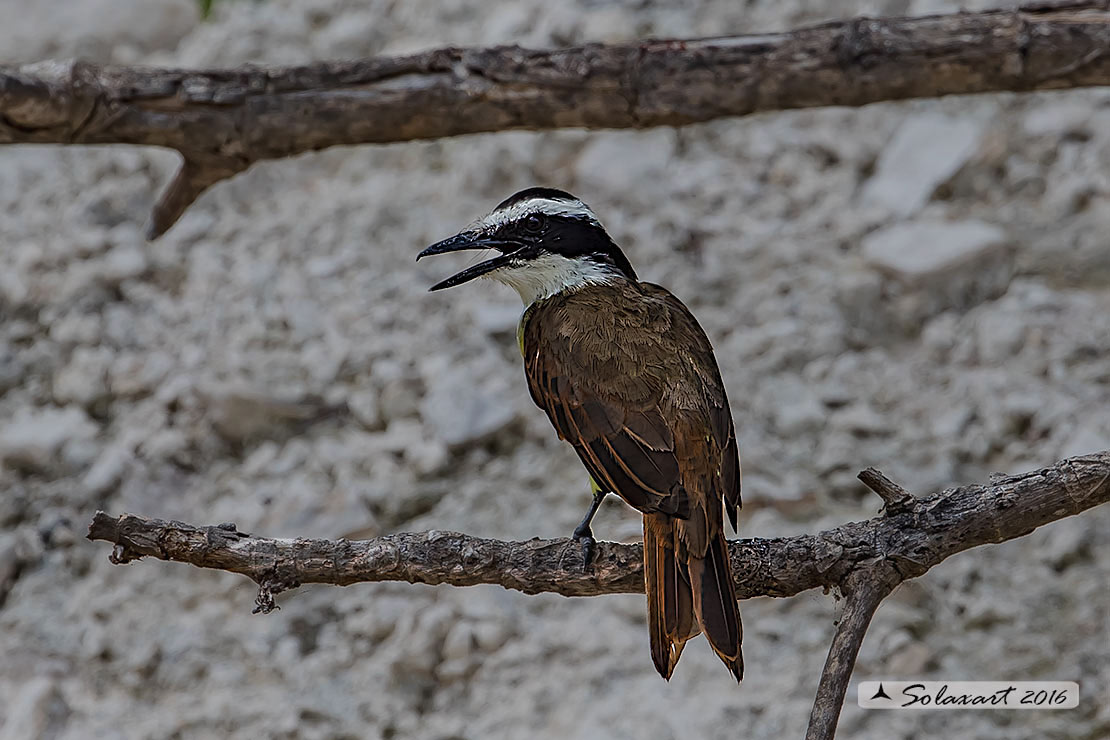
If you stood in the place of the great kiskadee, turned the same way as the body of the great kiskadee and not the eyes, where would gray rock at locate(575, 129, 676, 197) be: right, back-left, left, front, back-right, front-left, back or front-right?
front-right

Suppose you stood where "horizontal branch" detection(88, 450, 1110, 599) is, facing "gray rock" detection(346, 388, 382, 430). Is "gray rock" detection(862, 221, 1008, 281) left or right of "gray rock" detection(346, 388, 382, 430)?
right

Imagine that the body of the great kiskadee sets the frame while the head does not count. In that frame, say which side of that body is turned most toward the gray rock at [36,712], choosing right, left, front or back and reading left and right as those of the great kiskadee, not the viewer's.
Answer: front

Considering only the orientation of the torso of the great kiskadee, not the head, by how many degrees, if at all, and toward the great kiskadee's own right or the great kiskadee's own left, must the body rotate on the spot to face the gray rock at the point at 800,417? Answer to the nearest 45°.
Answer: approximately 45° to the great kiskadee's own right

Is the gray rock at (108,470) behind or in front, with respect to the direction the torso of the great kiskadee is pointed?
in front

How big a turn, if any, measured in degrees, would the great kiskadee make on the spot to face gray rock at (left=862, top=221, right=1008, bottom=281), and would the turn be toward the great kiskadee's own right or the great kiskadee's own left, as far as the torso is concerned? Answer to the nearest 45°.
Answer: approximately 90° to the great kiskadee's own right

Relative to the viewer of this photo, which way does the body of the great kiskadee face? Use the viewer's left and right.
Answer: facing away from the viewer and to the left of the viewer

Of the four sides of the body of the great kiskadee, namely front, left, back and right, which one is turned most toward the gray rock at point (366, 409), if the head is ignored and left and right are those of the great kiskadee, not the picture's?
front

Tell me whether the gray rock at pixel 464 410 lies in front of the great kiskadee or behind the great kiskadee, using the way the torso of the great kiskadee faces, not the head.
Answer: in front

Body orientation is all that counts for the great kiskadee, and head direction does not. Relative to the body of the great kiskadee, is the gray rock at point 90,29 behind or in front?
in front

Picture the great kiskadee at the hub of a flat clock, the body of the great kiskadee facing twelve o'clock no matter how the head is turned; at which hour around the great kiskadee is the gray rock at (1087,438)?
The gray rock is roughly at 3 o'clock from the great kiskadee.

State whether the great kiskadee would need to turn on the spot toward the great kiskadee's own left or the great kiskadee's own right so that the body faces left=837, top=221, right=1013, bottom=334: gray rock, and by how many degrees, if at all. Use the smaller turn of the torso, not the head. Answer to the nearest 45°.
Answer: approximately 90° to the great kiskadee's own right

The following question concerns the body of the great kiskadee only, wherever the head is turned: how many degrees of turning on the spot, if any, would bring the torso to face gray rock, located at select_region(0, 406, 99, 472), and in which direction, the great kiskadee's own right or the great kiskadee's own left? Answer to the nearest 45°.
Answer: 0° — it already faces it
